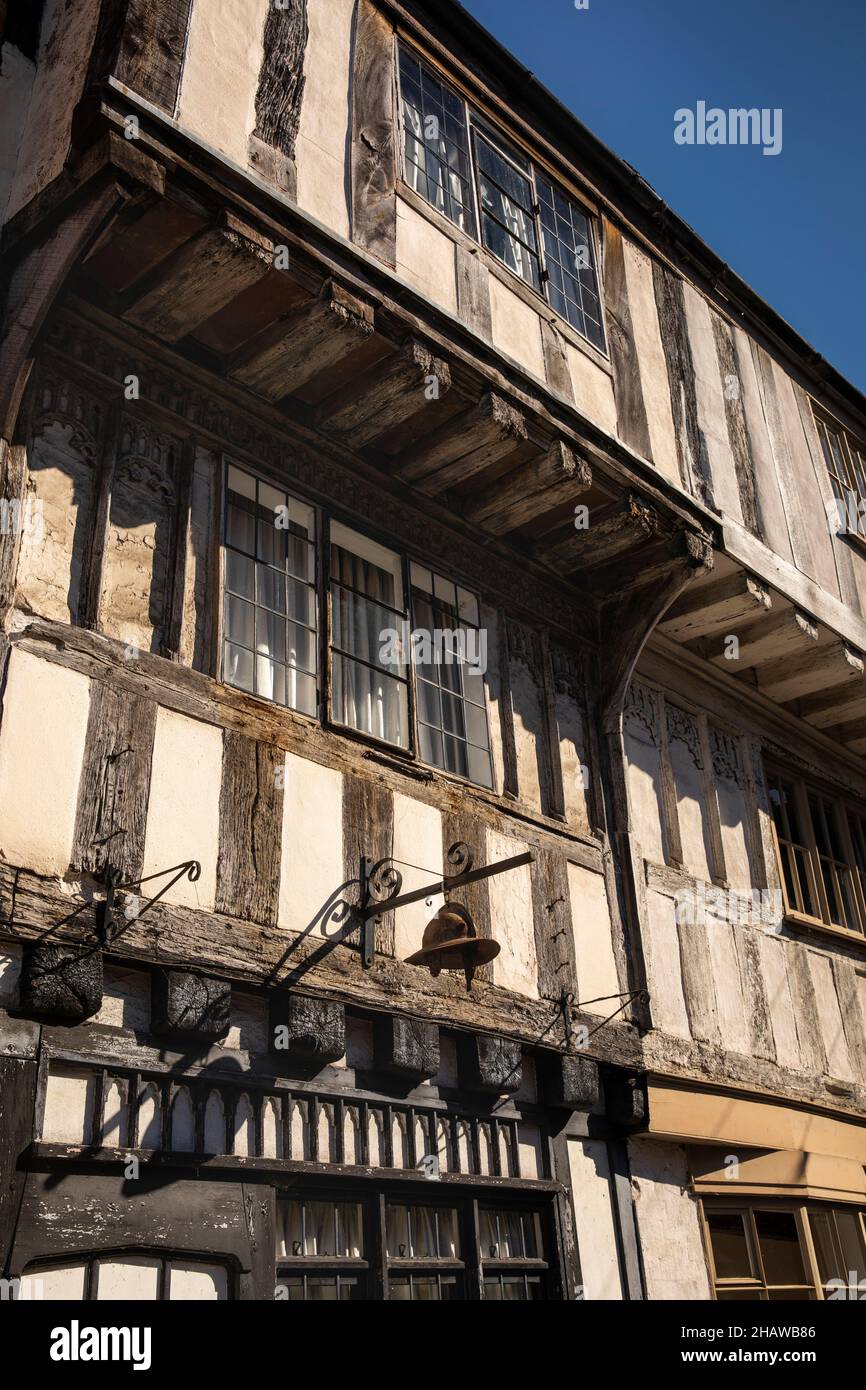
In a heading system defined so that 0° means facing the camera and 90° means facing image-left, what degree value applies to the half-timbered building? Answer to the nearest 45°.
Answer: approximately 315°
